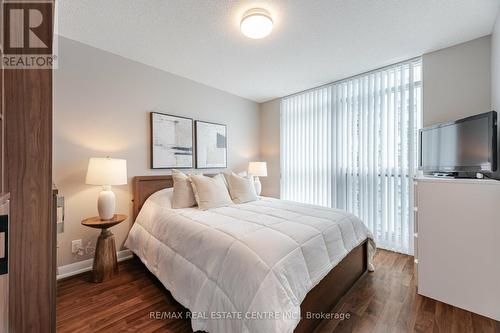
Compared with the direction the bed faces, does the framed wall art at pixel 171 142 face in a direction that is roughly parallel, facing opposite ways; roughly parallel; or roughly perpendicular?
roughly parallel

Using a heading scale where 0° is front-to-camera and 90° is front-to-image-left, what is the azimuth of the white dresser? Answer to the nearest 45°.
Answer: approximately 90°

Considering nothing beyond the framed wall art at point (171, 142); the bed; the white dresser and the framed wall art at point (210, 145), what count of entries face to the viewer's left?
1

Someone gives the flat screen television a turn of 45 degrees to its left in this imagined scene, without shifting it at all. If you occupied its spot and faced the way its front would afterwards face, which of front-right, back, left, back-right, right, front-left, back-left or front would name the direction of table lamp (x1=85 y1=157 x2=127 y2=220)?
front-right

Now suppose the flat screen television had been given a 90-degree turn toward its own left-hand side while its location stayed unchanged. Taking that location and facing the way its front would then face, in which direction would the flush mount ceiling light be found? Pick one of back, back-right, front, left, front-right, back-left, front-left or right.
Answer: right

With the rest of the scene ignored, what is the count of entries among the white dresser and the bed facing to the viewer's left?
1

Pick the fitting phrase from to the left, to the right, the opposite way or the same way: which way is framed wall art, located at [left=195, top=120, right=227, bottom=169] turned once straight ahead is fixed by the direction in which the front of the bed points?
the same way

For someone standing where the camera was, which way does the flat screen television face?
facing the viewer and to the left of the viewer

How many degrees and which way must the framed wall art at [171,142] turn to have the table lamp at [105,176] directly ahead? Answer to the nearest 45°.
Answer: approximately 90° to its right

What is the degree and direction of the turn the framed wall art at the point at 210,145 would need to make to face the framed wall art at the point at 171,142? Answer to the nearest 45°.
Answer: approximately 90° to its right

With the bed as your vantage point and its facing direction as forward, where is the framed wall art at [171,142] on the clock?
The framed wall art is roughly at 6 o'clock from the bed.

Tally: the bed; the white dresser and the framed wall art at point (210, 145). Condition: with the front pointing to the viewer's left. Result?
1

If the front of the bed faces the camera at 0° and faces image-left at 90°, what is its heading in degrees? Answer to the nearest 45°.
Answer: approximately 315°

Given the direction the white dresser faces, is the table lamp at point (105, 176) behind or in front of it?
in front

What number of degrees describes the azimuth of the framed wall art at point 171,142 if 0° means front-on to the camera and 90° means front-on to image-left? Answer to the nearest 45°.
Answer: approximately 315°

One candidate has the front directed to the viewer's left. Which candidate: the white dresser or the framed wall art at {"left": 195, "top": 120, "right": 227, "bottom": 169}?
the white dresser

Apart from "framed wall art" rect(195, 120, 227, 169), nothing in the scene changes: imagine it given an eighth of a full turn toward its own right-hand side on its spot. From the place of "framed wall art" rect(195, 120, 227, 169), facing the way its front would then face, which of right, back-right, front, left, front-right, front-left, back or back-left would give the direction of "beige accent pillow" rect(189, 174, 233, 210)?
front
